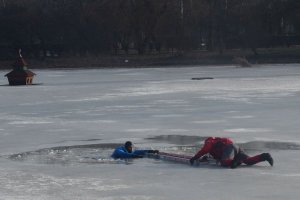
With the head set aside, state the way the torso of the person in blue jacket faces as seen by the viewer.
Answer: to the viewer's right

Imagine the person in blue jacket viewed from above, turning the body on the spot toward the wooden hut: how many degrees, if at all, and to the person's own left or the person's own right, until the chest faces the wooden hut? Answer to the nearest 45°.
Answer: approximately 90° to the person's own left

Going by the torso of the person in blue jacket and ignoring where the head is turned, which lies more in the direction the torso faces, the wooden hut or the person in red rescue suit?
the person in red rescue suit
